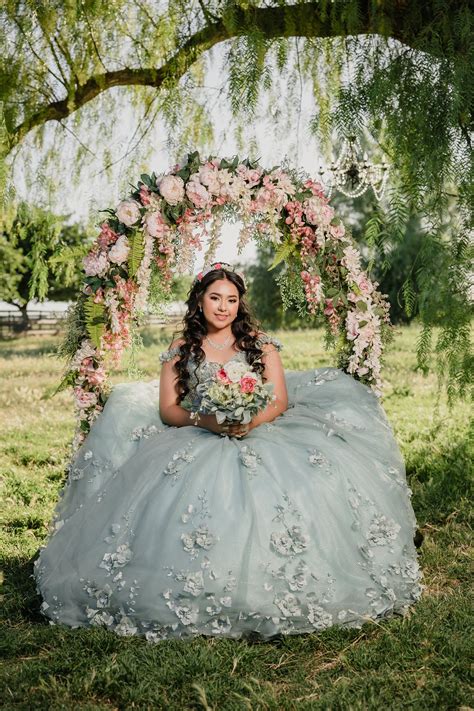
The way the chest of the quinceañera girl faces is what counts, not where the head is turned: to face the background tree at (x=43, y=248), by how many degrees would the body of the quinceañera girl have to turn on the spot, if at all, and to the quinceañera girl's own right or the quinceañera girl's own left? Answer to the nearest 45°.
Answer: approximately 135° to the quinceañera girl's own right

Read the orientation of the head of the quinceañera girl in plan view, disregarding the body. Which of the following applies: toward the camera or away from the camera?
toward the camera

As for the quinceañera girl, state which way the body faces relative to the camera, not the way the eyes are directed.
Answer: toward the camera
